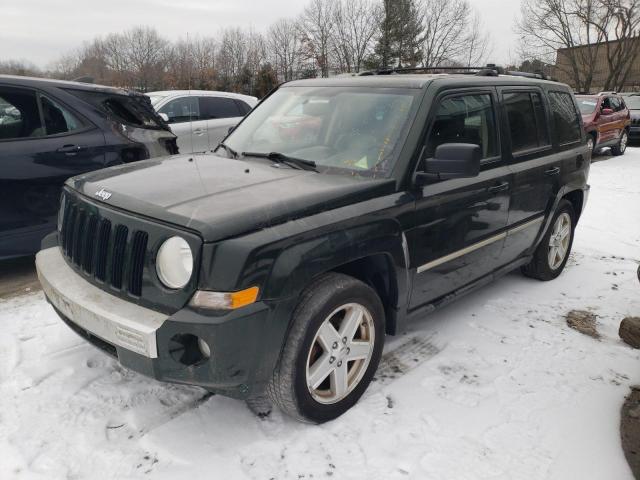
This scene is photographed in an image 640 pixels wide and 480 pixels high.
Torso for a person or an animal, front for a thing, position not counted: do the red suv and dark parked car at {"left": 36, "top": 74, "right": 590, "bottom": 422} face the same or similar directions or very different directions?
same or similar directions

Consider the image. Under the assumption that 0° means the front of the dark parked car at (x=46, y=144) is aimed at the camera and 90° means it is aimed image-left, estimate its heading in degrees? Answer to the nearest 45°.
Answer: approximately 90°

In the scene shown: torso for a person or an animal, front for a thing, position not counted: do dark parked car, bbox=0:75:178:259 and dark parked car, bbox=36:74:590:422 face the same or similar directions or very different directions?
same or similar directions

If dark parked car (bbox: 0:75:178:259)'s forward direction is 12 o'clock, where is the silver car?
The silver car is roughly at 4 o'clock from the dark parked car.

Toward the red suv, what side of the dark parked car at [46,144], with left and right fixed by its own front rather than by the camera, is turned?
back

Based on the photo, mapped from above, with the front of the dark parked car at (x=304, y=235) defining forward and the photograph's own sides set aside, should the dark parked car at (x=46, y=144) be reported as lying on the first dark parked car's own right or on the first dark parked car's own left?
on the first dark parked car's own right

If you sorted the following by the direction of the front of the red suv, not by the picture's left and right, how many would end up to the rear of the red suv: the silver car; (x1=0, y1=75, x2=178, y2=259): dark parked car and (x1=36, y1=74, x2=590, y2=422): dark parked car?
0

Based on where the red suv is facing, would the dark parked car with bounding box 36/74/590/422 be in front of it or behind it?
in front

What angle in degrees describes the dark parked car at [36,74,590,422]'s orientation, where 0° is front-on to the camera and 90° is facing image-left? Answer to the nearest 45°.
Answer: approximately 45°

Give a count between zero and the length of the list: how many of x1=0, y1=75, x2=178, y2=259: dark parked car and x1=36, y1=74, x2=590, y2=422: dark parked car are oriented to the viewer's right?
0

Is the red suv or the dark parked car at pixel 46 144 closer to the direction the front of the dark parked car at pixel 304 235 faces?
the dark parked car

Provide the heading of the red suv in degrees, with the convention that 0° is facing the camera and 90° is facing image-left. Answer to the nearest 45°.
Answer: approximately 45°

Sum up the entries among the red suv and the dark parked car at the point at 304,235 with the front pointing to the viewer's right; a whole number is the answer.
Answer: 0

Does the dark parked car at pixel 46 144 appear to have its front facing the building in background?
no

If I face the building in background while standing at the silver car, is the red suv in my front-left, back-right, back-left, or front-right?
front-right

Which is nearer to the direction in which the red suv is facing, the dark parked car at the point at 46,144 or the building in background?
the dark parked car

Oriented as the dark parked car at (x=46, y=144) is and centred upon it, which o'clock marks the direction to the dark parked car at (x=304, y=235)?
the dark parked car at (x=304, y=235) is roughly at 8 o'clock from the dark parked car at (x=46, y=144).
